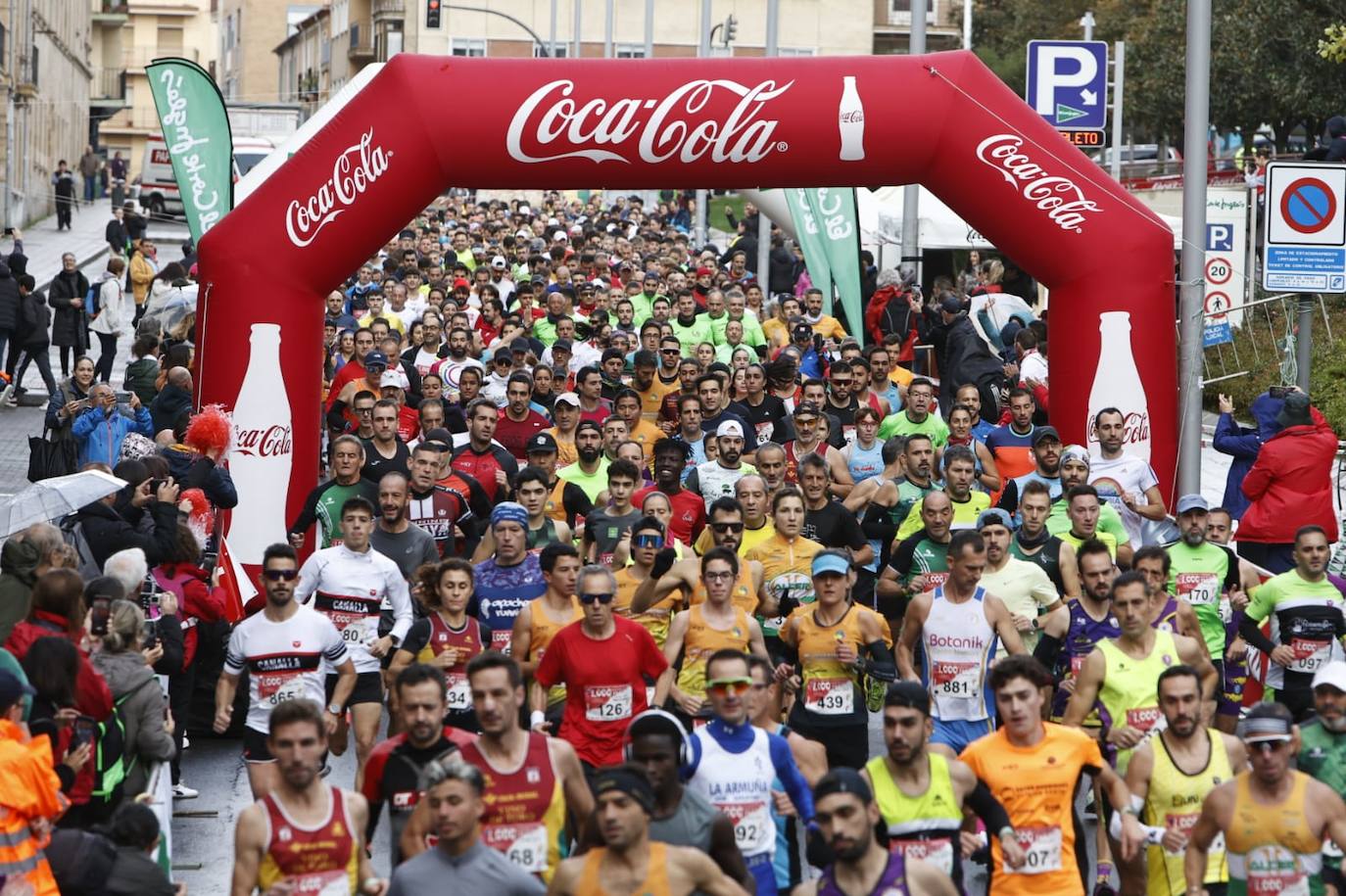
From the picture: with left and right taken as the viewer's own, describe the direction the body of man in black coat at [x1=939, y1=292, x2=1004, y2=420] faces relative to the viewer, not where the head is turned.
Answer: facing to the left of the viewer

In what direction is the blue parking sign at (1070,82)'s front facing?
toward the camera

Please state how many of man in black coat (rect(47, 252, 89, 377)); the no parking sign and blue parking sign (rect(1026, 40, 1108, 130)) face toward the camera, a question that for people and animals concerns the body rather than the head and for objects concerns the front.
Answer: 3

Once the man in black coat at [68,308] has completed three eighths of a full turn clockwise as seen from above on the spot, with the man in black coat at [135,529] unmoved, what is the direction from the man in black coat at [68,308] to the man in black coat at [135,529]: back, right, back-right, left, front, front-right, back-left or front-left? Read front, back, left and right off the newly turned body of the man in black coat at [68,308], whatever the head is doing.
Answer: back-left

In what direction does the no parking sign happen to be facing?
toward the camera

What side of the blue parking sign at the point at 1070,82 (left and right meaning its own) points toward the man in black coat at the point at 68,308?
right

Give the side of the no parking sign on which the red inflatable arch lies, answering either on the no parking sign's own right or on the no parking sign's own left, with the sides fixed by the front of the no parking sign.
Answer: on the no parking sign's own right

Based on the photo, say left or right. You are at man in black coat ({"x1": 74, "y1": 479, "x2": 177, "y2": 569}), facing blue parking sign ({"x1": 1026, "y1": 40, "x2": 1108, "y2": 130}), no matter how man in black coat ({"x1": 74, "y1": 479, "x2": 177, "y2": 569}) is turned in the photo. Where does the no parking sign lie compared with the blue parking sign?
right

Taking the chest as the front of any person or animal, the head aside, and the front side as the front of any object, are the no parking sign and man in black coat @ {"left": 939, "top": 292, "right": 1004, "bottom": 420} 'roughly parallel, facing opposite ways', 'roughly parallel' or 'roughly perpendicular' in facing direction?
roughly perpendicular

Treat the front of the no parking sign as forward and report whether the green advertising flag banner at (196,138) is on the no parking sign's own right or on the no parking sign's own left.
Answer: on the no parking sign's own right

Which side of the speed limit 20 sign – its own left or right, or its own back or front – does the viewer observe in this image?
front

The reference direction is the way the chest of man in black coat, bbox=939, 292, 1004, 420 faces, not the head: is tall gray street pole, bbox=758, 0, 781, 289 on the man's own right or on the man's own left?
on the man's own right

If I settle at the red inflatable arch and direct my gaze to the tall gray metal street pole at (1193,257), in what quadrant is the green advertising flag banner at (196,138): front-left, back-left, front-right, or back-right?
back-left
